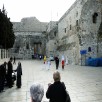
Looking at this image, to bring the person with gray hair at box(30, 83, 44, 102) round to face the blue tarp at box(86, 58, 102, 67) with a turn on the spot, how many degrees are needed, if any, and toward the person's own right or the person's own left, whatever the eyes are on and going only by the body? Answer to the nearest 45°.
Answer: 0° — they already face it

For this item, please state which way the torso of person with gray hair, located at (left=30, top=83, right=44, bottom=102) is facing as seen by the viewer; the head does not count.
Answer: away from the camera

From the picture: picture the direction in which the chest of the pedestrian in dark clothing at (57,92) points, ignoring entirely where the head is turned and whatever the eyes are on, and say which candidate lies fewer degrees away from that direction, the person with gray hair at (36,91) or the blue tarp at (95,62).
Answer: the blue tarp

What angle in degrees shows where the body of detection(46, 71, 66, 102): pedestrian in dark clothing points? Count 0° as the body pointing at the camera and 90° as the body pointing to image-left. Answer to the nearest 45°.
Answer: approximately 180°

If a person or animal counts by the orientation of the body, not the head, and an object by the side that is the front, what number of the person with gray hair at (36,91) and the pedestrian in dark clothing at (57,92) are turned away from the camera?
2

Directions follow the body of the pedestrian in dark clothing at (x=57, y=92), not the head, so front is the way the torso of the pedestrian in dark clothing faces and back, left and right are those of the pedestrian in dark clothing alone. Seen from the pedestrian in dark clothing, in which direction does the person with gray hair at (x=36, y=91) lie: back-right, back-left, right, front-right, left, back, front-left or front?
back-left

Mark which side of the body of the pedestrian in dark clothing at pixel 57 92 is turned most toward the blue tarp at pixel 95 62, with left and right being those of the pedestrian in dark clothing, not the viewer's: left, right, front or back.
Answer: front

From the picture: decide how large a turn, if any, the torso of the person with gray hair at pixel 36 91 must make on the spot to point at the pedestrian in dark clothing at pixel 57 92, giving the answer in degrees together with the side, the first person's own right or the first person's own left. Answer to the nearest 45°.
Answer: approximately 45° to the first person's own right
